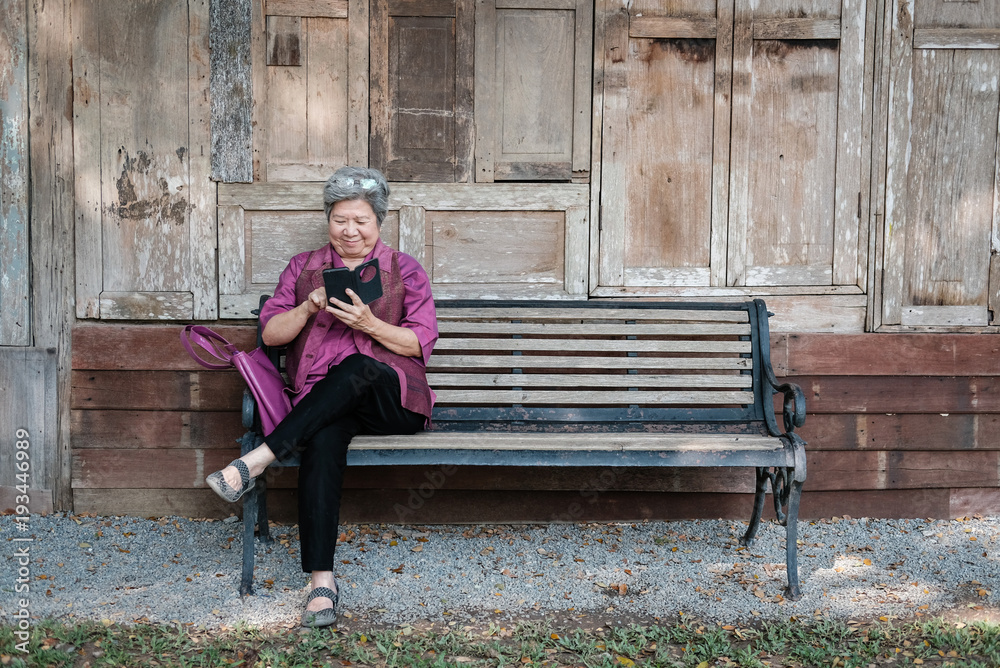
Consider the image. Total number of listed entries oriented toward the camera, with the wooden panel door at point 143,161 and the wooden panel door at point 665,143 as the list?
2

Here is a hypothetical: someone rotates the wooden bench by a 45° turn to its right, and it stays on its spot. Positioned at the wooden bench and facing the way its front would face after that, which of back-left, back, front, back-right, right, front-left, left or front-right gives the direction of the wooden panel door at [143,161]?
front-right

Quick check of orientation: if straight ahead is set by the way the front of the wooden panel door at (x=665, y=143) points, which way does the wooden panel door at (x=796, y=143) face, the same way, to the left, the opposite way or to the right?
the same way

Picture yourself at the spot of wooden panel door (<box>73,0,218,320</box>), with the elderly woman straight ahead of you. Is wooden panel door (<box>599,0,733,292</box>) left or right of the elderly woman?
left

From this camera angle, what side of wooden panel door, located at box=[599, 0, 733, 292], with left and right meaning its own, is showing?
front

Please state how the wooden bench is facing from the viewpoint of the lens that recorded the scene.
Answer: facing the viewer

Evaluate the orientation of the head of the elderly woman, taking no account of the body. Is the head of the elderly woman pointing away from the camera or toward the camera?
toward the camera
